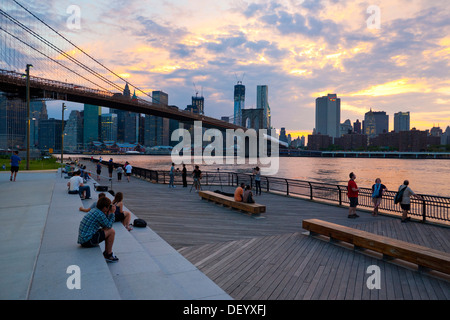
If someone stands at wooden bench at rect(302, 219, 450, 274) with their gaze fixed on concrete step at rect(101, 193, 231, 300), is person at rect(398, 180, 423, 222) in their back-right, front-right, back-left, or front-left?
back-right

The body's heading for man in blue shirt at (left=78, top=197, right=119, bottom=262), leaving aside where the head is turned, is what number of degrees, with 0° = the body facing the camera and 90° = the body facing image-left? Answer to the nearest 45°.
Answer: approximately 270°

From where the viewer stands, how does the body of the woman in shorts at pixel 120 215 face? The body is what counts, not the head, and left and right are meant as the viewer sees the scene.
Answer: facing to the right of the viewer
